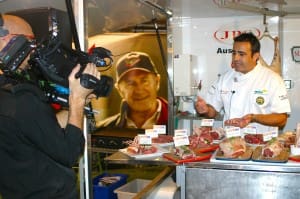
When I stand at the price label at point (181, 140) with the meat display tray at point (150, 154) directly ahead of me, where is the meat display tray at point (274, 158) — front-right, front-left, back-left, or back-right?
back-left

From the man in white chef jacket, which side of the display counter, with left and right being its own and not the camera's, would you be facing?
back

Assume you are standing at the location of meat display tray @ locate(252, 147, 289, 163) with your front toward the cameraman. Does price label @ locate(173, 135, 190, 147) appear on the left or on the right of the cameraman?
right

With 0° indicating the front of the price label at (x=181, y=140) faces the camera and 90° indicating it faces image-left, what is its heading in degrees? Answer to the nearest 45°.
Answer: approximately 0°

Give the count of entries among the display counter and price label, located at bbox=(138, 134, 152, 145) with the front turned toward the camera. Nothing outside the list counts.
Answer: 2

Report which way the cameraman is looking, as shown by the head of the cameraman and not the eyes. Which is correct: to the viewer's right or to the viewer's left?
to the viewer's right

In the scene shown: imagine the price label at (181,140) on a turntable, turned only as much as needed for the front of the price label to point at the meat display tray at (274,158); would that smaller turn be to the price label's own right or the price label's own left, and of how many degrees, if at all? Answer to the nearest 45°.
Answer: approximately 45° to the price label's own left

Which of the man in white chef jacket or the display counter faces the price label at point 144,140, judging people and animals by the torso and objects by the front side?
the man in white chef jacket
